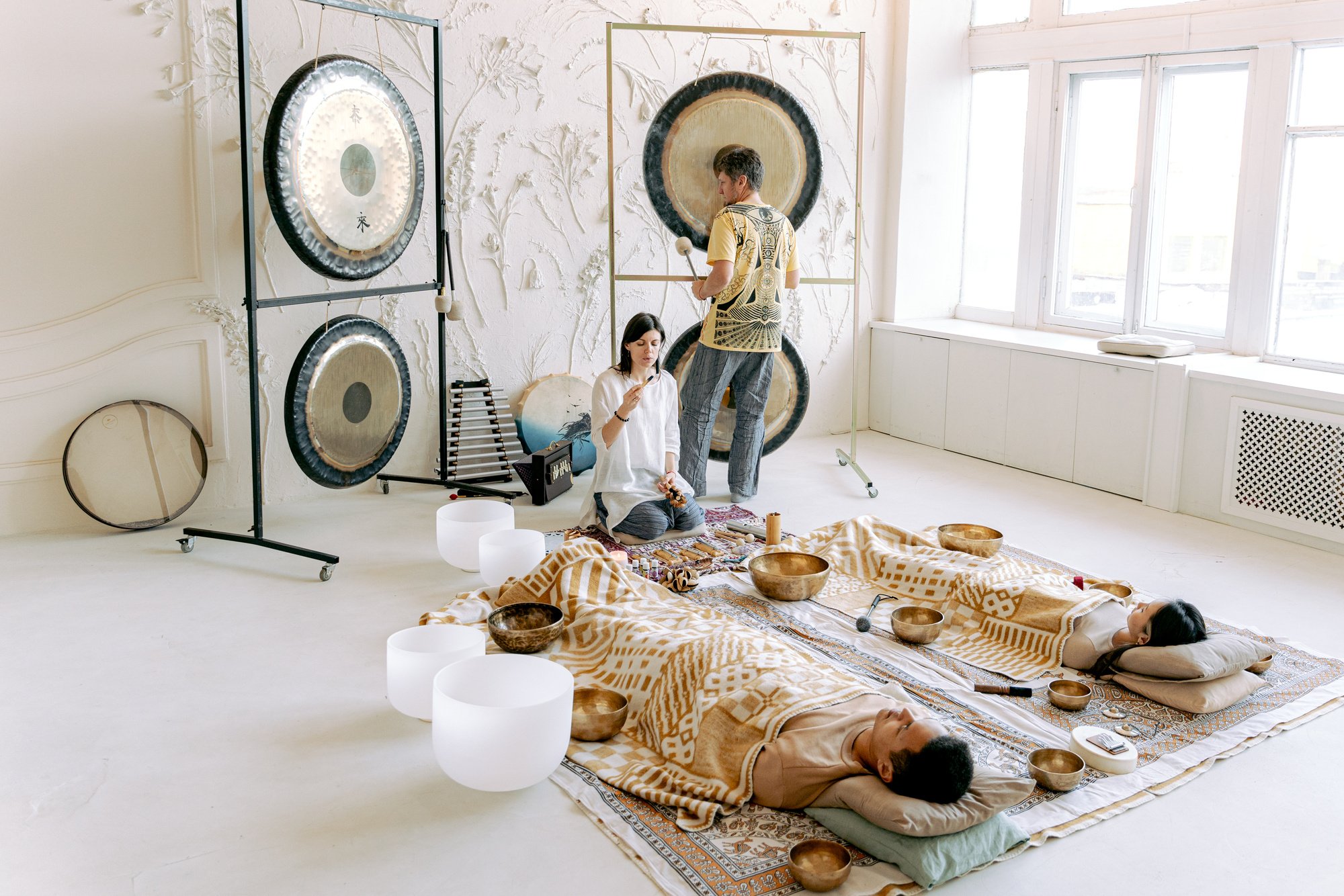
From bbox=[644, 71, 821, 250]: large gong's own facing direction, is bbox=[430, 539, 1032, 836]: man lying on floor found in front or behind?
in front

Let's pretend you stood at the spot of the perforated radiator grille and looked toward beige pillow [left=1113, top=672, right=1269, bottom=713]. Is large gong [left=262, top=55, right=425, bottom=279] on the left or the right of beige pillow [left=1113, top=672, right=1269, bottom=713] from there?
right

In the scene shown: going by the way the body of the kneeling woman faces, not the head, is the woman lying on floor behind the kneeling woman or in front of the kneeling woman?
in front

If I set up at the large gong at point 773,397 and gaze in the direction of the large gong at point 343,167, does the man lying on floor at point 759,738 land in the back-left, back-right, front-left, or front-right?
front-left

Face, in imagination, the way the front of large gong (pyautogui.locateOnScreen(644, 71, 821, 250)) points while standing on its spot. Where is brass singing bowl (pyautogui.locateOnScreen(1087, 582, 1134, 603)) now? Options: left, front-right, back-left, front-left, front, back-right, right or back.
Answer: front-left

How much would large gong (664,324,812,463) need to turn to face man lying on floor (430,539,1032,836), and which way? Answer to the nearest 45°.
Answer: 0° — it already faces them

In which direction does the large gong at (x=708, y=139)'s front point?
toward the camera

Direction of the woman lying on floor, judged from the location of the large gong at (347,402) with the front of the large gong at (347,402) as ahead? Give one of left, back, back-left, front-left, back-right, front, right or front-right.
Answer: front

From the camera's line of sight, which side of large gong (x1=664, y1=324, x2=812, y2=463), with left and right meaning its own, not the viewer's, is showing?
front

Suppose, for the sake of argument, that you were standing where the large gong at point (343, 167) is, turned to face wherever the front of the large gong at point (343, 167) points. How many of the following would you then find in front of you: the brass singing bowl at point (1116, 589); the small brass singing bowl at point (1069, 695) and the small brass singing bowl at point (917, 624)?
3

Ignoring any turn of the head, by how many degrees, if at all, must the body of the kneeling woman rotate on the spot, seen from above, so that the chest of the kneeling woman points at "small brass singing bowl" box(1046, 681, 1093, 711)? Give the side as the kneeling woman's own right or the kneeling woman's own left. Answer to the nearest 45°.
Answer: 0° — they already face it

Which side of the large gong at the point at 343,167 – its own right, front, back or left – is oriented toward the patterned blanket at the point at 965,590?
front

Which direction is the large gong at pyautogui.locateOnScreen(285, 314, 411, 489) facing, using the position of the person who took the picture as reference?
facing the viewer and to the right of the viewer

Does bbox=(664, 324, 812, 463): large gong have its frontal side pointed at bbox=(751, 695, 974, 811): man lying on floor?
yes

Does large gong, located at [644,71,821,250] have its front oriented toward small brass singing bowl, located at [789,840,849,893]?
yes

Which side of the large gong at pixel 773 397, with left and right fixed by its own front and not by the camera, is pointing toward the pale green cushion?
front

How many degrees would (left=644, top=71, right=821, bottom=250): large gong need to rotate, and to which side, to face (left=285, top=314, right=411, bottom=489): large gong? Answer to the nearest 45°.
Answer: approximately 45° to its right

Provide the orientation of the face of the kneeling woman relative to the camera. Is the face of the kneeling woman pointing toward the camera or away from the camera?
toward the camera
